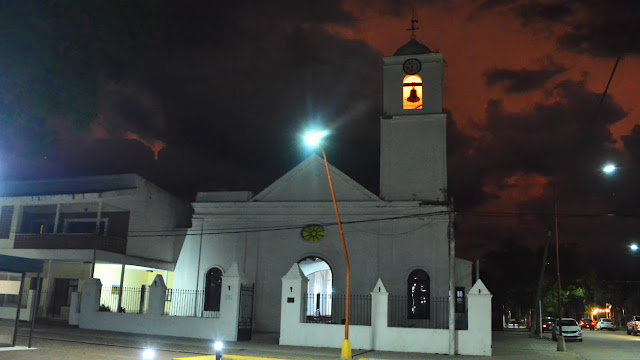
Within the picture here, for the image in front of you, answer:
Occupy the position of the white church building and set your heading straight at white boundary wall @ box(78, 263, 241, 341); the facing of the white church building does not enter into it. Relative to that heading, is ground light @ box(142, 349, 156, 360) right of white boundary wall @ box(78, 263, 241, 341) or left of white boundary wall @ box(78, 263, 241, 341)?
left

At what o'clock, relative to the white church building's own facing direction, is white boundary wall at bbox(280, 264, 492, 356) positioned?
The white boundary wall is roughly at 12 o'clock from the white church building.

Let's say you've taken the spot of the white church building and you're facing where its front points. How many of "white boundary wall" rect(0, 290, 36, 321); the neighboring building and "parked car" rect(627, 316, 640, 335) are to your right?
2

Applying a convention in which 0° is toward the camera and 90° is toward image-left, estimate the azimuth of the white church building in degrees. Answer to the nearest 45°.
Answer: approximately 0°

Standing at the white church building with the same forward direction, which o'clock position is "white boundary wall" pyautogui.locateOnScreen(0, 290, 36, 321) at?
The white boundary wall is roughly at 3 o'clock from the white church building.

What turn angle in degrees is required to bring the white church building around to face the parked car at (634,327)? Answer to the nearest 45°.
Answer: approximately 135° to its left

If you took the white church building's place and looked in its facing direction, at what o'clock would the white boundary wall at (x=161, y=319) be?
The white boundary wall is roughly at 2 o'clock from the white church building.

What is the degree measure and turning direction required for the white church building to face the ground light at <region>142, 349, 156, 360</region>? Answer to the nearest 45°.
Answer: approximately 45° to its right

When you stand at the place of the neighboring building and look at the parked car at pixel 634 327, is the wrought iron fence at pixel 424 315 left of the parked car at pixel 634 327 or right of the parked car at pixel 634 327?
right

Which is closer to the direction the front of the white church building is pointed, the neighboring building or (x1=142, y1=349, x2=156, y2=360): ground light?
the ground light

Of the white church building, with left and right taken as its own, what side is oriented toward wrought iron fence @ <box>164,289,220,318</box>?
right
